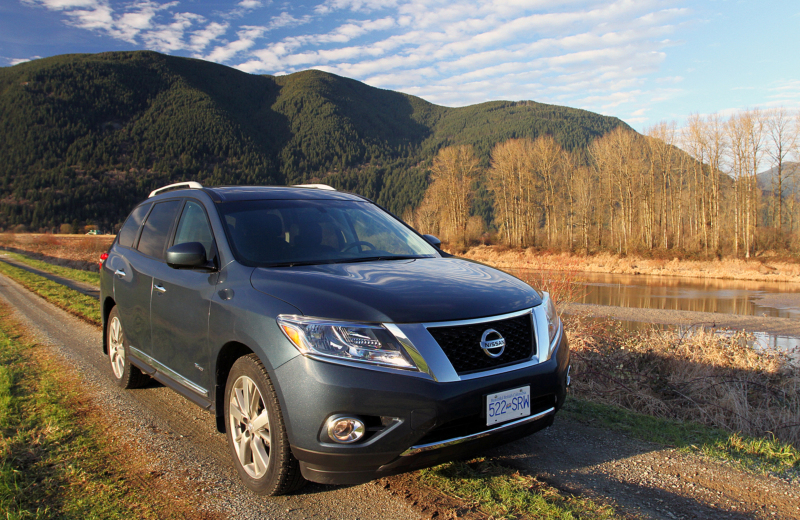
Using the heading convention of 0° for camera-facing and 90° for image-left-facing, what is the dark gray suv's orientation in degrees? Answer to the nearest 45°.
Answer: approximately 315°
